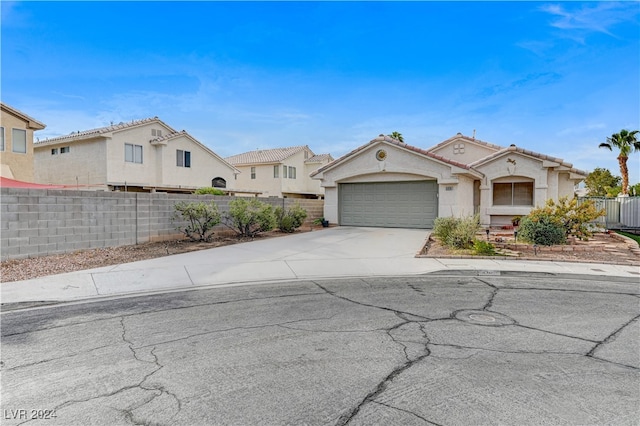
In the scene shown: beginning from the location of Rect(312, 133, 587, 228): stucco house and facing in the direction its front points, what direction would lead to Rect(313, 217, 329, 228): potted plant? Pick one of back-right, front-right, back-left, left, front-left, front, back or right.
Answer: right

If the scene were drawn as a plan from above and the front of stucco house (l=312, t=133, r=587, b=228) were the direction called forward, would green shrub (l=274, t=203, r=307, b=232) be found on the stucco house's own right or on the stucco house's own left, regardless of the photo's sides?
on the stucco house's own right

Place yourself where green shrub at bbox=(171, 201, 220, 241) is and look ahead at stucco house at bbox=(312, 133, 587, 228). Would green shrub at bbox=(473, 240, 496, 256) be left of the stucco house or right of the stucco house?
right

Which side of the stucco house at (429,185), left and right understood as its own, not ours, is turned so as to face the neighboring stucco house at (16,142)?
right

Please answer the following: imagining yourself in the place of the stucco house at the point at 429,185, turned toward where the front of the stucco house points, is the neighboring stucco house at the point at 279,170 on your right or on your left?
on your right

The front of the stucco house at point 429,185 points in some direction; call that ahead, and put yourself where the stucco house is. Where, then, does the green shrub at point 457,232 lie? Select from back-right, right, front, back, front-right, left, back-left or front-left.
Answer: front

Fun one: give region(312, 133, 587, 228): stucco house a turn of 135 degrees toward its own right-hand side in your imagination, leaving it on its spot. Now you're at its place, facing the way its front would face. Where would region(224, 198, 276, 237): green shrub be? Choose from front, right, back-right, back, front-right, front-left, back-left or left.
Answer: left

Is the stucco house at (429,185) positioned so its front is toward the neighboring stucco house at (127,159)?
no

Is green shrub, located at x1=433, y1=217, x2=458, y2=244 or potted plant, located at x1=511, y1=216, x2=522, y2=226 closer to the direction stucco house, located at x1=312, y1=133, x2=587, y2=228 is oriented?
the green shrub

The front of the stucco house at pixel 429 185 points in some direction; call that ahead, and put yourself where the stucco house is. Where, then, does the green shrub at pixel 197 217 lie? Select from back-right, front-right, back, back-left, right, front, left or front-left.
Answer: front-right

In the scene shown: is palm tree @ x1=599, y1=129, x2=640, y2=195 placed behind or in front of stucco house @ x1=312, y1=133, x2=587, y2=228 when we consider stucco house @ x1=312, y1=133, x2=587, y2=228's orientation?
behind

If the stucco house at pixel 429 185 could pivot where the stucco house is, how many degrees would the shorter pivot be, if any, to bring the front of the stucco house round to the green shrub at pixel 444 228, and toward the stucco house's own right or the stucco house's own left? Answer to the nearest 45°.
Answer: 0° — it already faces it

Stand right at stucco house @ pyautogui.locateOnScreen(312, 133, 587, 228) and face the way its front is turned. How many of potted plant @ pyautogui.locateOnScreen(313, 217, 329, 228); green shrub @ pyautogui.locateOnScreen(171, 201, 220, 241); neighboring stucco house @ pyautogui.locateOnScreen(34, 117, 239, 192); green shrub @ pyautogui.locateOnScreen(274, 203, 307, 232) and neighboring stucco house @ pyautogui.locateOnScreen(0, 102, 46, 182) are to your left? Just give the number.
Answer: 0

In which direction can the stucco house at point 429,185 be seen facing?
toward the camera
